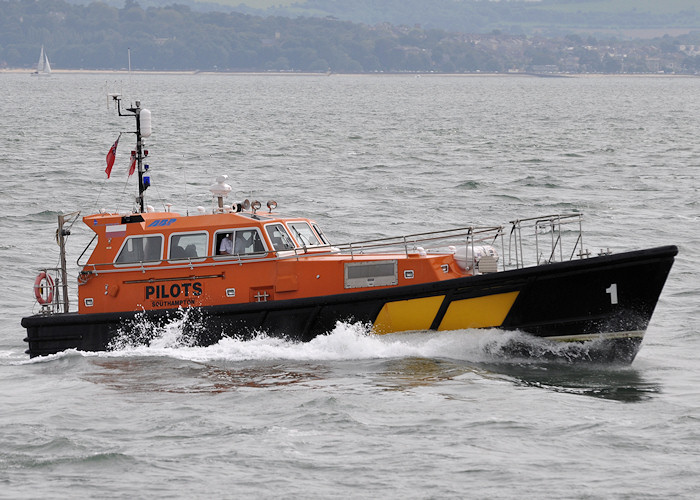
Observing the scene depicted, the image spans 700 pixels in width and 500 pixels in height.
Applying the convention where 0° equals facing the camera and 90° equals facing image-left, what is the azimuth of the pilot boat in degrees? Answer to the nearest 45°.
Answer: approximately 270°
